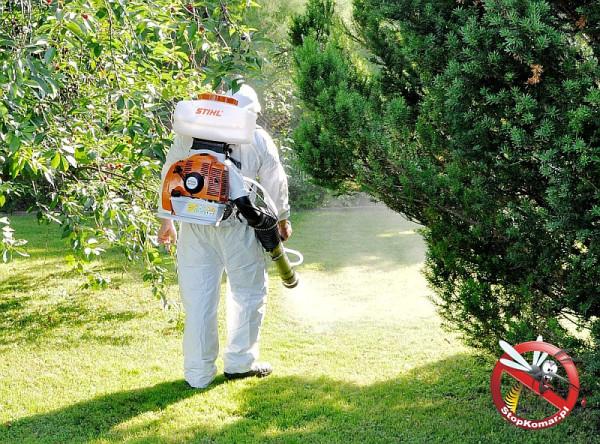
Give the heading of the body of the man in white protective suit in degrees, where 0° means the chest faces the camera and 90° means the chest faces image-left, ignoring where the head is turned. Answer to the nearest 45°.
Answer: approximately 225°

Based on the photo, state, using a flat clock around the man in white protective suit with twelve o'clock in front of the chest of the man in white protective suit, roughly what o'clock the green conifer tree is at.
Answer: The green conifer tree is roughly at 3 o'clock from the man in white protective suit.
